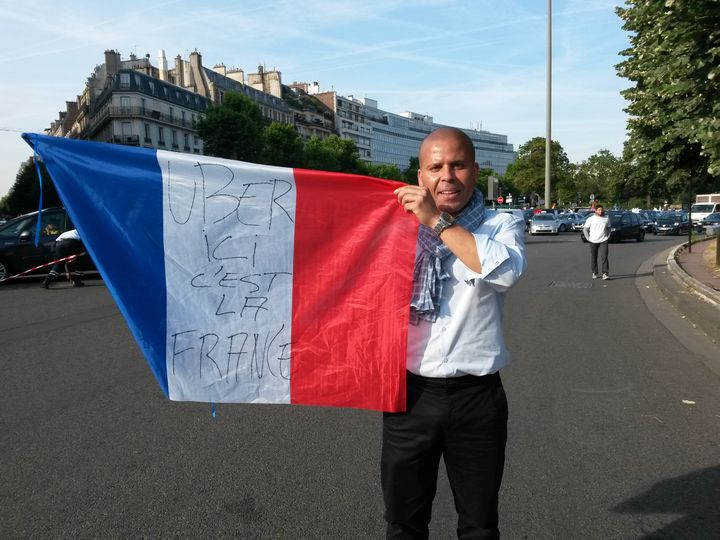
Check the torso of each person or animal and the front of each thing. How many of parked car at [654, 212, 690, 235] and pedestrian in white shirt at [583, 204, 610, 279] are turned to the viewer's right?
0

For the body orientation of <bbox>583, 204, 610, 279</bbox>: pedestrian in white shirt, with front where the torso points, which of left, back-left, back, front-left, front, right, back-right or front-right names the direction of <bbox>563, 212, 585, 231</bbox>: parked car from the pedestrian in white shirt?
back

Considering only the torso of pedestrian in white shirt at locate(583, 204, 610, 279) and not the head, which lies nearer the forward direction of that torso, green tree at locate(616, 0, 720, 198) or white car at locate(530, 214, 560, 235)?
the green tree

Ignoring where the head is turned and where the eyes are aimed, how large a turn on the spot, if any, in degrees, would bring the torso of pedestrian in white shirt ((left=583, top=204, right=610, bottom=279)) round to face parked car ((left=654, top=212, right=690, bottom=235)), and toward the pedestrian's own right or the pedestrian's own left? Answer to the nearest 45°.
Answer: approximately 180°

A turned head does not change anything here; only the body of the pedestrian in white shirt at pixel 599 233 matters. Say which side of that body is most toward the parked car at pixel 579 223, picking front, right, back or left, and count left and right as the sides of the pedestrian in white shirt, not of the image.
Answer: back

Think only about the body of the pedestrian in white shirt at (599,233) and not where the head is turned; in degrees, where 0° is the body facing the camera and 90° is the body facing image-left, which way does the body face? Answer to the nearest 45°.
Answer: approximately 0°

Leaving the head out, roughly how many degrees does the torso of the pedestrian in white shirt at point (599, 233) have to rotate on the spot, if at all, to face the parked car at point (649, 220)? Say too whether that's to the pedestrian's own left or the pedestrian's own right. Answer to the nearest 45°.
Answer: approximately 180°

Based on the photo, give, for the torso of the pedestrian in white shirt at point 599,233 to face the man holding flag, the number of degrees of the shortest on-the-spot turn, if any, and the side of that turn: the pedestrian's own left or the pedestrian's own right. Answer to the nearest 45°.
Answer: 0° — they already face them
